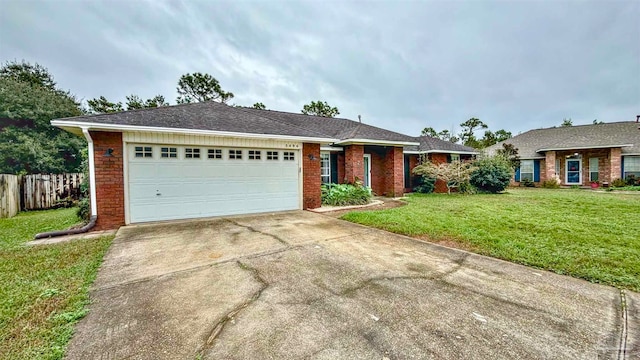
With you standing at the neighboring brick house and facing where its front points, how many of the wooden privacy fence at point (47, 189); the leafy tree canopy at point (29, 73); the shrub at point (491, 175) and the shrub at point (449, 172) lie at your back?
0

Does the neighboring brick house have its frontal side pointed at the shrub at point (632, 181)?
no

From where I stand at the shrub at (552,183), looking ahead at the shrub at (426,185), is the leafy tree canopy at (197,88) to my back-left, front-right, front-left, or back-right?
front-right

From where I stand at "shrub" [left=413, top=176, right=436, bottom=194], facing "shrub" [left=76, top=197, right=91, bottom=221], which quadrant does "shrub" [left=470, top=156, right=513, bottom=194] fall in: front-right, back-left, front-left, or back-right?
back-left

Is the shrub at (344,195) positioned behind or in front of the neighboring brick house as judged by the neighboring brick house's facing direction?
in front

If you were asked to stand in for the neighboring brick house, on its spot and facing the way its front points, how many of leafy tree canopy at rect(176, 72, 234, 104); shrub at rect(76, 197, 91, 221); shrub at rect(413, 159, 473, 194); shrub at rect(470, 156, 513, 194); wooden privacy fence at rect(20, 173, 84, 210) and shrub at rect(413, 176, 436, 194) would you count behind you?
0

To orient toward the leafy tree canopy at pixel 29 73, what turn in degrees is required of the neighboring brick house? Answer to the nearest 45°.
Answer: approximately 45° to its right

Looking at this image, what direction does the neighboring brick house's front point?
toward the camera

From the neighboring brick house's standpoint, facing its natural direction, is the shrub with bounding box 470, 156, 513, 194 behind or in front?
in front

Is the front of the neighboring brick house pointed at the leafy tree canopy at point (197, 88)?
no

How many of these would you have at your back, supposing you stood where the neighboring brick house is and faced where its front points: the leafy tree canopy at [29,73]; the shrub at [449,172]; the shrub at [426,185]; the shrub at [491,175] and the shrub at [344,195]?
0

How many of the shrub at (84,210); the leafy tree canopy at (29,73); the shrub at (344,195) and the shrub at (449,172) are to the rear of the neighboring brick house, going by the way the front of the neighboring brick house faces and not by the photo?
0

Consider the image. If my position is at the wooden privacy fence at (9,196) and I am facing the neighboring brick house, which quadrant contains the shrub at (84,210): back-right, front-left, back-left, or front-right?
front-right

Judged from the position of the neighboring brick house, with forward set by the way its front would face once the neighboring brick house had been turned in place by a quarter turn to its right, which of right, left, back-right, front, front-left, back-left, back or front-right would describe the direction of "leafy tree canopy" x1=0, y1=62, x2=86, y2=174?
front-left

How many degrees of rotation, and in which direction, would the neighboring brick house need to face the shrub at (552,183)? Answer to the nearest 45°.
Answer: approximately 45° to its right

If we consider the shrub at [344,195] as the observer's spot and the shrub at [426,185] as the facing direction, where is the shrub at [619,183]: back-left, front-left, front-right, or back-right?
front-right
